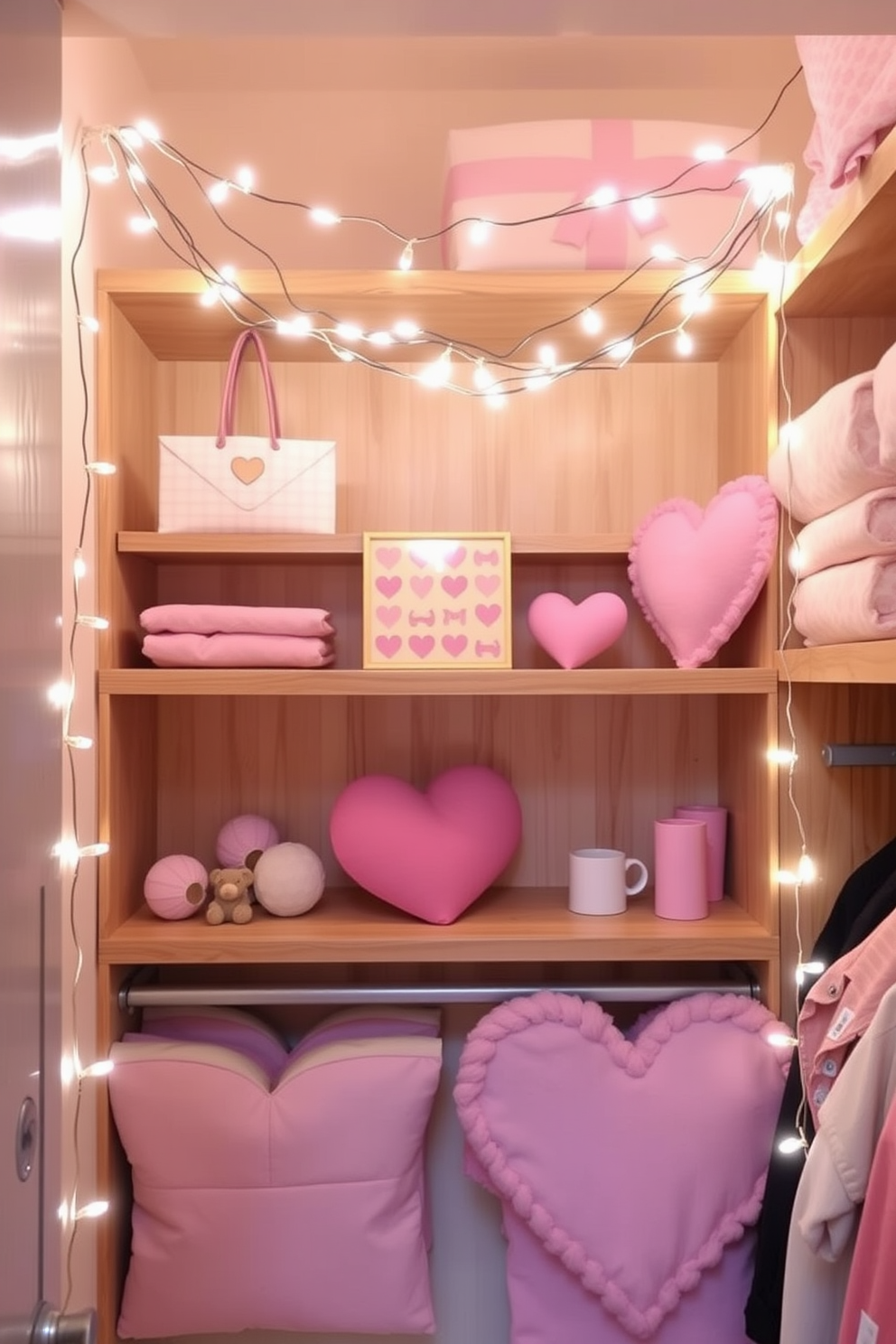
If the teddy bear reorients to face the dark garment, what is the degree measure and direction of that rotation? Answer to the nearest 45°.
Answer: approximately 45° to its left

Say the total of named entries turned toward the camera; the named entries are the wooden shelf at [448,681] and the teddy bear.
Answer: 2

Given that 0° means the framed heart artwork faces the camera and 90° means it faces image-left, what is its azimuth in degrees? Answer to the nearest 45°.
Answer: approximately 0°
